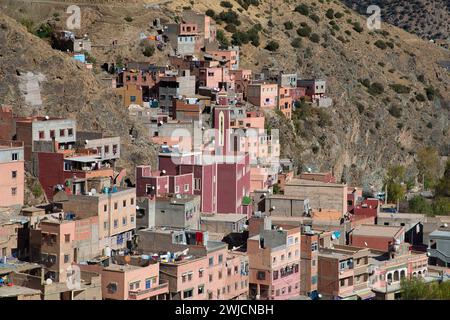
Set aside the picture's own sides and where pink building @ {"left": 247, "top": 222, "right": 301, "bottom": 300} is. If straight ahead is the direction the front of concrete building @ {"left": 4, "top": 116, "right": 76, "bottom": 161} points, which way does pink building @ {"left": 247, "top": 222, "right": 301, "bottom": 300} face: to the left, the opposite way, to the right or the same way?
the same way

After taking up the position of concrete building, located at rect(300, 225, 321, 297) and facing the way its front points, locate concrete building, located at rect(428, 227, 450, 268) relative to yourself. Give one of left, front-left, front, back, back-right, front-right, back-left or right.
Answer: left

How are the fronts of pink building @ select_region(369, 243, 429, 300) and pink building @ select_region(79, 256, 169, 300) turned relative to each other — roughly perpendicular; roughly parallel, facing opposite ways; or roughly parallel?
roughly parallel

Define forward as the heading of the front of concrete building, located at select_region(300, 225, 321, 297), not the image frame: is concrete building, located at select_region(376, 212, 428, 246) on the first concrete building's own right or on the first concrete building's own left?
on the first concrete building's own left

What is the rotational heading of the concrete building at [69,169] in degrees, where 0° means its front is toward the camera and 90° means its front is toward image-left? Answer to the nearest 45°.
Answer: approximately 315°

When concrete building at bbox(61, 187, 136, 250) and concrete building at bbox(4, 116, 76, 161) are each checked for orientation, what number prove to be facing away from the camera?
0

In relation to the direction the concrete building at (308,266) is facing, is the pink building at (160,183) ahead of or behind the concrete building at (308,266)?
behind

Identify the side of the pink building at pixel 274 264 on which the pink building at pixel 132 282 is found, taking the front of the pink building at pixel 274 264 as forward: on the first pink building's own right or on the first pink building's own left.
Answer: on the first pink building's own right

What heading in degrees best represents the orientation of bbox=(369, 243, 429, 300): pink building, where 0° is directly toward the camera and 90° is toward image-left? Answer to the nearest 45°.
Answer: approximately 315°

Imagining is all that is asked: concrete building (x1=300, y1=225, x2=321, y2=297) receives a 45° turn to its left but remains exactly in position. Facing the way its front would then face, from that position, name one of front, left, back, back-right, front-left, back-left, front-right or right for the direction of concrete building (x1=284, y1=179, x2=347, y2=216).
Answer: left

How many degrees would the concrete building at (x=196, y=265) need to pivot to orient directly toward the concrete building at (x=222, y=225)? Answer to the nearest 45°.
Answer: approximately 135° to its left

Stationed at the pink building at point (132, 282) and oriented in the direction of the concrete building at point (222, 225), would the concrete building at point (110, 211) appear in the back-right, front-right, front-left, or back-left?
front-left

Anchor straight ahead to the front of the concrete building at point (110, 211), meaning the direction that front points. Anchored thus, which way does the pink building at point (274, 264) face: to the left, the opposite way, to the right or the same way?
the same way

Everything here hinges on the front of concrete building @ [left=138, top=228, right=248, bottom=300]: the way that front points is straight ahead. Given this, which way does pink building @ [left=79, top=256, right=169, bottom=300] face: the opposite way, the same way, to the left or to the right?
the same way

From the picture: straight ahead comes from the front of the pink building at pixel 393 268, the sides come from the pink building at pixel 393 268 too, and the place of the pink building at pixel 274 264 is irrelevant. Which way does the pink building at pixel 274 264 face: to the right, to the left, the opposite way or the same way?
the same way

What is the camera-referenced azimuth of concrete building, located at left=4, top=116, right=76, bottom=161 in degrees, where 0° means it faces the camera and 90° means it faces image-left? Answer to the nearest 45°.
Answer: approximately 315°

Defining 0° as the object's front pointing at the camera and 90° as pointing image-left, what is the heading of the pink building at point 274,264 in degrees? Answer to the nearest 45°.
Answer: approximately 315°

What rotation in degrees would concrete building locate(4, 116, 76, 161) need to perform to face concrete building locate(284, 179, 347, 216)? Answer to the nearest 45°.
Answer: approximately 45° to its left
